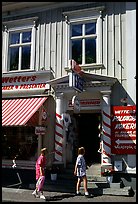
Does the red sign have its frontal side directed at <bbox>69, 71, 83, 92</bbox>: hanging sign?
no

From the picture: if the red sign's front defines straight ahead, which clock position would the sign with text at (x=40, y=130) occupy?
The sign with text is roughly at 3 o'clock from the red sign.

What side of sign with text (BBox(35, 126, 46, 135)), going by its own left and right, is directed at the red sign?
left

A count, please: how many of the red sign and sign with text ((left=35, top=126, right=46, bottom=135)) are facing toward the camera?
2

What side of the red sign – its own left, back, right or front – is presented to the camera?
front

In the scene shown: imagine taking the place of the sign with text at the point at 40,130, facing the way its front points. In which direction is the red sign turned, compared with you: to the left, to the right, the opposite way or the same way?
the same way

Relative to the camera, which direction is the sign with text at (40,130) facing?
toward the camera
